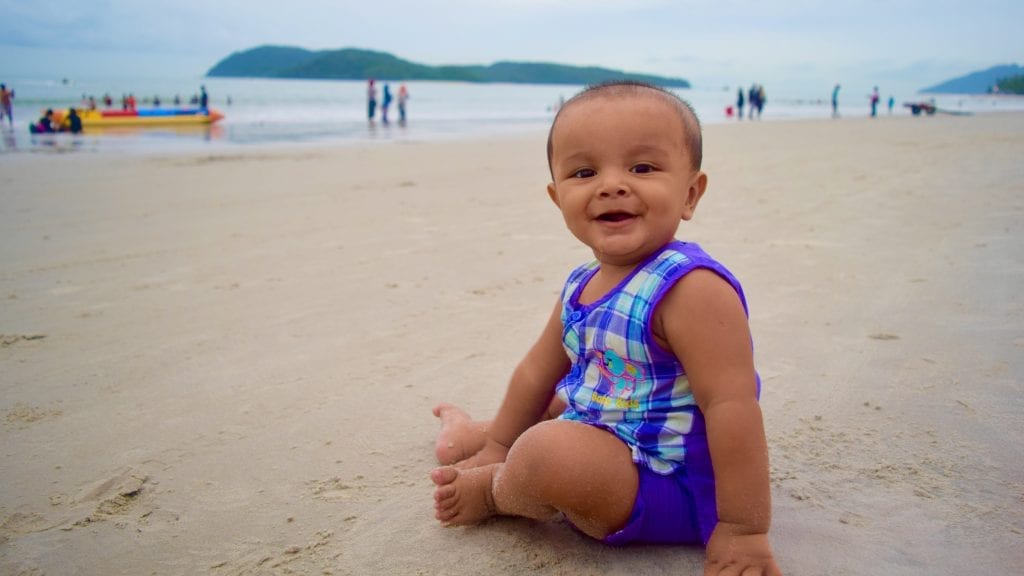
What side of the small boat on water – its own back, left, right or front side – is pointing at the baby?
right

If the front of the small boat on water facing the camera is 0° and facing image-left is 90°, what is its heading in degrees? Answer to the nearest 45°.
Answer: approximately 270°

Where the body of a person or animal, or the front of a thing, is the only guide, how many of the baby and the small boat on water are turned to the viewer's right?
1

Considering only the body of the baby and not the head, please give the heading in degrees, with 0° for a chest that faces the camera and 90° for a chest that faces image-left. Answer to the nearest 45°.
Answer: approximately 45°

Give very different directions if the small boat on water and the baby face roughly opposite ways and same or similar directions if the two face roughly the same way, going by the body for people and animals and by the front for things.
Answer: very different directions

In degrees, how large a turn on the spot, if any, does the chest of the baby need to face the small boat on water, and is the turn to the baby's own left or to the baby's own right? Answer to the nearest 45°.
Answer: approximately 90° to the baby's own right
